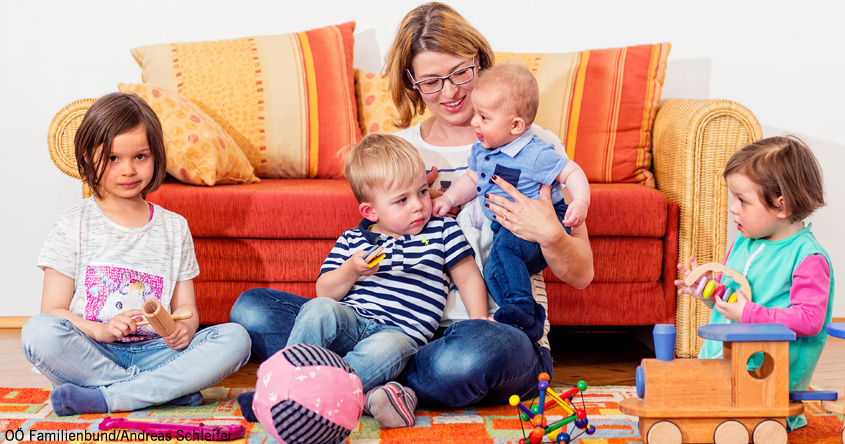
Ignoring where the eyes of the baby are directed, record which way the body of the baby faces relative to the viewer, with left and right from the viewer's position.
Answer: facing the viewer and to the left of the viewer

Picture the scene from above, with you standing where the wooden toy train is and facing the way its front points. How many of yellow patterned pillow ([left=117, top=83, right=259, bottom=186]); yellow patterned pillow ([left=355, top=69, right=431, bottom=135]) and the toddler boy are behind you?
0

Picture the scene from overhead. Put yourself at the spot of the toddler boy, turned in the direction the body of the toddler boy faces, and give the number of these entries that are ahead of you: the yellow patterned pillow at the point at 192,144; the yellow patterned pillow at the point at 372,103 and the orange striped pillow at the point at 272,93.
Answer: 0

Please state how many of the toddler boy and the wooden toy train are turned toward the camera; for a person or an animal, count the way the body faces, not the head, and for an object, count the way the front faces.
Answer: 1

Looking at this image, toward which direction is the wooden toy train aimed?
to the viewer's left

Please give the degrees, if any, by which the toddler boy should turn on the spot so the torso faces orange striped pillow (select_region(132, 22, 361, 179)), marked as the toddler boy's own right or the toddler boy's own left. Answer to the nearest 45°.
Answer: approximately 180°

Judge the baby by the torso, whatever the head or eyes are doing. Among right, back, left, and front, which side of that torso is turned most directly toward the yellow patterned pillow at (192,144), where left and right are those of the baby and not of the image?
right

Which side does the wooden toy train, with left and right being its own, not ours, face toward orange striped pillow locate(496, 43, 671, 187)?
right

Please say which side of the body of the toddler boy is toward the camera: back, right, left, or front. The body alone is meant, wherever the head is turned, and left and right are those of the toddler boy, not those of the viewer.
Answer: front

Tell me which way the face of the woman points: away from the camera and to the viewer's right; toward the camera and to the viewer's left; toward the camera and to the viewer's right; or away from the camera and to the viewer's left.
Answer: toward the camera and to the viewer's right

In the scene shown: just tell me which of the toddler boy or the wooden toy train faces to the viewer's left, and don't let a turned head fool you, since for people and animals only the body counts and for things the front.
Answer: the wooden toy train

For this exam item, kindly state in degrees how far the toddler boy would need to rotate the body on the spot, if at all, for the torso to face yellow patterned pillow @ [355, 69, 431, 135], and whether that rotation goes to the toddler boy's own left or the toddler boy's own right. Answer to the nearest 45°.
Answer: approximately 180°

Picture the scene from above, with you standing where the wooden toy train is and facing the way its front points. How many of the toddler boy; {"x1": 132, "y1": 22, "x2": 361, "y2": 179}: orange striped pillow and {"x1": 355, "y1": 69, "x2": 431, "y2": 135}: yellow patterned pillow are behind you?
0

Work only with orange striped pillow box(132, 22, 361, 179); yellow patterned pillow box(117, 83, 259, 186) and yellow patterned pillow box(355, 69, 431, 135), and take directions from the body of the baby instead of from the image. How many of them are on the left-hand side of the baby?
0

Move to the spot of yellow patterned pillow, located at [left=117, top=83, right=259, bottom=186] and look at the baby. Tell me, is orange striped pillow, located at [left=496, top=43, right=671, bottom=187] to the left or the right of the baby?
left
